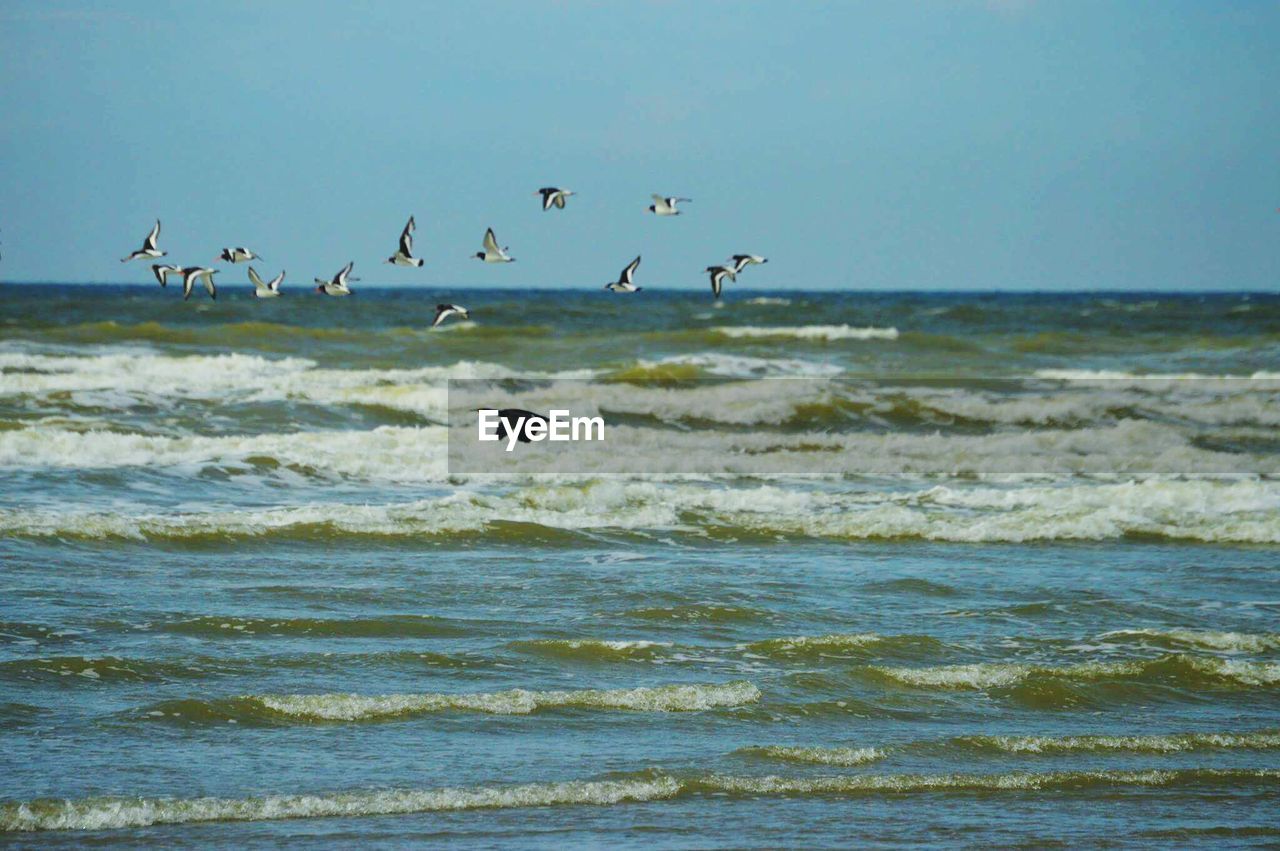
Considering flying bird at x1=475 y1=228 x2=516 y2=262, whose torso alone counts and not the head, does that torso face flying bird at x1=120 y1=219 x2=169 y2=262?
yes

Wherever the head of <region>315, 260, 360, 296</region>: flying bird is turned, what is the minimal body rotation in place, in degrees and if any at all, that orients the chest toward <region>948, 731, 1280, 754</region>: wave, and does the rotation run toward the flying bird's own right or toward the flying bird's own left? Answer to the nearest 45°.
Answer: approximately 90° to the flying bird's own left

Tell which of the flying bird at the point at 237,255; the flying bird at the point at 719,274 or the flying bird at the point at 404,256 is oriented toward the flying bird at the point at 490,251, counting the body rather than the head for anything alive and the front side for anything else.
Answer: the flying bird at the point at 719,274

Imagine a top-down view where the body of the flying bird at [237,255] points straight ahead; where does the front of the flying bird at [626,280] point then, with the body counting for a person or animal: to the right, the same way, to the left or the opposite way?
the same way

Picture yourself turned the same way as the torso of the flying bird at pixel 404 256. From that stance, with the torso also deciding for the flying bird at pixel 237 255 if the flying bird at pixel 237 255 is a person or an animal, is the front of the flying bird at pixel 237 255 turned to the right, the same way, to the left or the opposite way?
the same way

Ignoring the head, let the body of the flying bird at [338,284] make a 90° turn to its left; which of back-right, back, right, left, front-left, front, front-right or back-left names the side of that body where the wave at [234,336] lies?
back

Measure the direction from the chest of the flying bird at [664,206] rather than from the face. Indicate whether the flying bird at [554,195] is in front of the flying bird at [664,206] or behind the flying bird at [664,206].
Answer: in front

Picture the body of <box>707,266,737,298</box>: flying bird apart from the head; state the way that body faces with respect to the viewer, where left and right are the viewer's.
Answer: facing to the left of the viewer

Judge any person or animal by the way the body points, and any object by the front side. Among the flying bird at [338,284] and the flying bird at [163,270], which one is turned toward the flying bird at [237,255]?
the flying bird at [338,284]

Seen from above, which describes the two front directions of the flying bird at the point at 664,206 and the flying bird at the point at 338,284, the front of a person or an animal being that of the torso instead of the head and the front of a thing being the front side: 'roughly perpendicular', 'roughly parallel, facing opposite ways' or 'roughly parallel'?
roughly parallel

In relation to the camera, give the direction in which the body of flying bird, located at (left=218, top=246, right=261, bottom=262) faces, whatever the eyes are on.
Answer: to the viewer's left

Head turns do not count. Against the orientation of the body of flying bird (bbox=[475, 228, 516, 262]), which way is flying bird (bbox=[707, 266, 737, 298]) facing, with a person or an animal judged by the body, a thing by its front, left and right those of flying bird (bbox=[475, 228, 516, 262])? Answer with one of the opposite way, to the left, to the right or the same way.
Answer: the same way

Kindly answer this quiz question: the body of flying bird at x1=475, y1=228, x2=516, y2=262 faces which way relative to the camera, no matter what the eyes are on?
to the viewer's left

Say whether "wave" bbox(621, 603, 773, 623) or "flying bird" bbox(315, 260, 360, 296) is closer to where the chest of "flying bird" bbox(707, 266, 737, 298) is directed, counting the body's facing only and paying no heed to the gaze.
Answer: the flying bird

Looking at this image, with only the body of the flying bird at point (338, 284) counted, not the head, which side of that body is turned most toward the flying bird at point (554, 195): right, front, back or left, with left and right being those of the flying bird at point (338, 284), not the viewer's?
back

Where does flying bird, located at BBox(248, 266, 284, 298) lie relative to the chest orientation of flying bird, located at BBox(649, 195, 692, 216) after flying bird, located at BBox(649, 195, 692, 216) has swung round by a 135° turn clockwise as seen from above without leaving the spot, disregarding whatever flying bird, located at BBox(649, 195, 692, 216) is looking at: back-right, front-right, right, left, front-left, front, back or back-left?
back-left

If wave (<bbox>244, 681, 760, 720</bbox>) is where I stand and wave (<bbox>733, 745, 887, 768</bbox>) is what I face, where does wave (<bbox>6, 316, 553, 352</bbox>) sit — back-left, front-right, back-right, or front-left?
back-left

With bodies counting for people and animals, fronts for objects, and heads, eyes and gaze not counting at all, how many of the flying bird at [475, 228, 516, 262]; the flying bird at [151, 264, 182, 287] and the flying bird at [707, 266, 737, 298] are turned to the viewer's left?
3

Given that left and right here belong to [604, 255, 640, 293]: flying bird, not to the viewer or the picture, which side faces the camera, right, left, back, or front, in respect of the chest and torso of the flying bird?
left

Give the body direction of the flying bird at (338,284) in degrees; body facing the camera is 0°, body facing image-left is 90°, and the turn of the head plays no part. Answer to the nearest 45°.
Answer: approximately 90°

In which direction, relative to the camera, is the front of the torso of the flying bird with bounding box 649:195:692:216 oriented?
to the viewer's left
